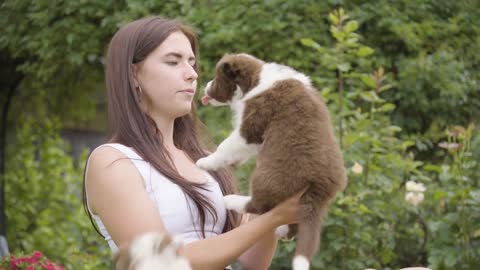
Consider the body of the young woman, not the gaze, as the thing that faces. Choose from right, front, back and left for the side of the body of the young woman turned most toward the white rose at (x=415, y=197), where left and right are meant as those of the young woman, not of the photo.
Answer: left

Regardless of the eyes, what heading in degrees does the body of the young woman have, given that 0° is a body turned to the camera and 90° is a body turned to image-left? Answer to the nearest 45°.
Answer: approximately 315°
